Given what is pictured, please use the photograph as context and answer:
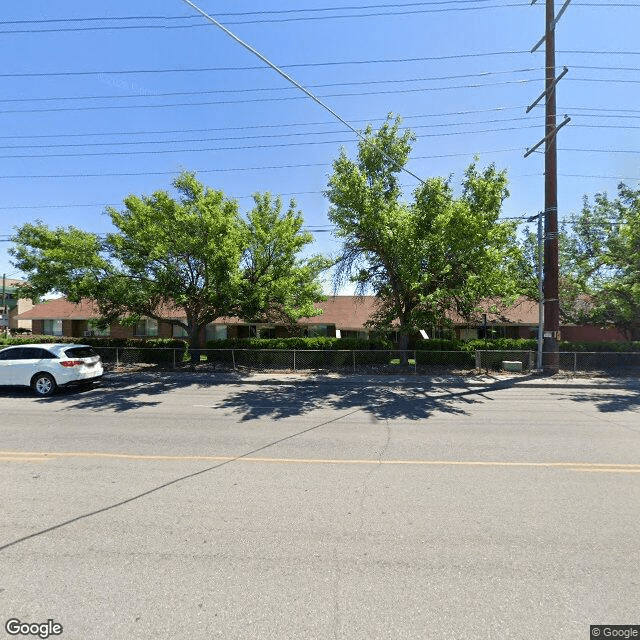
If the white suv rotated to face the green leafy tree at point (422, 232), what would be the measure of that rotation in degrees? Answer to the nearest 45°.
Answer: approximately 135° to its right

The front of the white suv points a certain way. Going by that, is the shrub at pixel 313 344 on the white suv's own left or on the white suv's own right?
on the white suv's own right

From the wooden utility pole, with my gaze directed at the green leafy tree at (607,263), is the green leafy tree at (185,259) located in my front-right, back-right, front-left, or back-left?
back-left

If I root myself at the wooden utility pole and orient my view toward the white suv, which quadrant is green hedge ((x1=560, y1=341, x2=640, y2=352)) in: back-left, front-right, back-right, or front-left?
back-right

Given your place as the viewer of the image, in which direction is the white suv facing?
facing away from the viewer and to the left of the viewer

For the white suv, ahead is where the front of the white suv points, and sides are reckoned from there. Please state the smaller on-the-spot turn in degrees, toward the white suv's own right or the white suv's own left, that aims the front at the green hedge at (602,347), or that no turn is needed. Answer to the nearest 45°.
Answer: approximately 135° to the white suv's own right

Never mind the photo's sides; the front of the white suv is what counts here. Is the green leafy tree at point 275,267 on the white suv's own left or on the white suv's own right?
on the white suv's own right

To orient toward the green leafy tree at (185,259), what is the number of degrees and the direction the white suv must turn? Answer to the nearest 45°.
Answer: approximately 90° to its right
